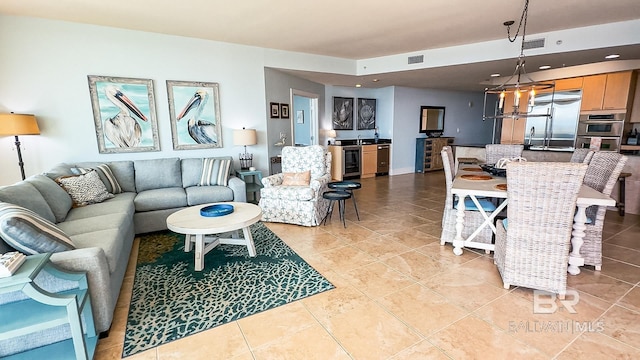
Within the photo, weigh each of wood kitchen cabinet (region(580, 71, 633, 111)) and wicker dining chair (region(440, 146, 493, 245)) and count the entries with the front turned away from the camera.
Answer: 0

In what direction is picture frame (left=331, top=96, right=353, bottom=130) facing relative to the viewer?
toward the camera

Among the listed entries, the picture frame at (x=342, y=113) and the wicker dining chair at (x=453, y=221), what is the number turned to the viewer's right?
1

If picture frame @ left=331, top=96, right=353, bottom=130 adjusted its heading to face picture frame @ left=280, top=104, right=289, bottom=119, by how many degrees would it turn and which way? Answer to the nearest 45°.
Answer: approximately 45° to its right

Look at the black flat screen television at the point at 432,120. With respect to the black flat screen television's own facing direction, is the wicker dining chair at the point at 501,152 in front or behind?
in front

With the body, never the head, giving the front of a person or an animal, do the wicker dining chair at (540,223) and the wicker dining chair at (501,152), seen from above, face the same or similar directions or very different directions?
very different directions

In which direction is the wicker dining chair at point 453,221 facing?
to the viewer's right

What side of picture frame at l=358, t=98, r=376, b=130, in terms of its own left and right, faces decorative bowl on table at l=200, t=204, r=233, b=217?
front

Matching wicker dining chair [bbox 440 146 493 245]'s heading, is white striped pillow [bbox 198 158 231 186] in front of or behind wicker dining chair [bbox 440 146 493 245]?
behind

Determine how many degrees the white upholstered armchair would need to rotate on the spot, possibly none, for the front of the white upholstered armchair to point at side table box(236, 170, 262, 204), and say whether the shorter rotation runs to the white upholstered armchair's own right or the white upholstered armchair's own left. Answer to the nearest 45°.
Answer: approximately 90° to the white upholstered armchair's own right

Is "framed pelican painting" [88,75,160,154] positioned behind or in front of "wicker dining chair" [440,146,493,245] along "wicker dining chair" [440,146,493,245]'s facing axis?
behind

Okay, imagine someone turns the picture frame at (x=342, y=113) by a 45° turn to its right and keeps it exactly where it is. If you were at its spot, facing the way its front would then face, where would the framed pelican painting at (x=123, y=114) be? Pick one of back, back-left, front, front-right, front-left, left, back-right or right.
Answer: front

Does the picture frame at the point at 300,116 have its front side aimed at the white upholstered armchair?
yes

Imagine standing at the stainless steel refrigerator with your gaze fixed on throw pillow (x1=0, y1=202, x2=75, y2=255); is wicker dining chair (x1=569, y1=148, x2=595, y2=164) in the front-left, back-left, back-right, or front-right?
front-left

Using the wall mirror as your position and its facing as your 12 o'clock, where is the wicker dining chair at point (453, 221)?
The wicker dining chair is roughly at 12 o'clock from the wall mirror.

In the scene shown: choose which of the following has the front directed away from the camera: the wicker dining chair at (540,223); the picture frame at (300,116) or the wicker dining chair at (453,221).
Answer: the wicker dining chair at (540,223)

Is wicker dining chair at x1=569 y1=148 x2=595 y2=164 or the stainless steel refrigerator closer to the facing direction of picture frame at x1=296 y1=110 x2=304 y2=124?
the wicker dining chair

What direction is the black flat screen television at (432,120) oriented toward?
toward the camera
